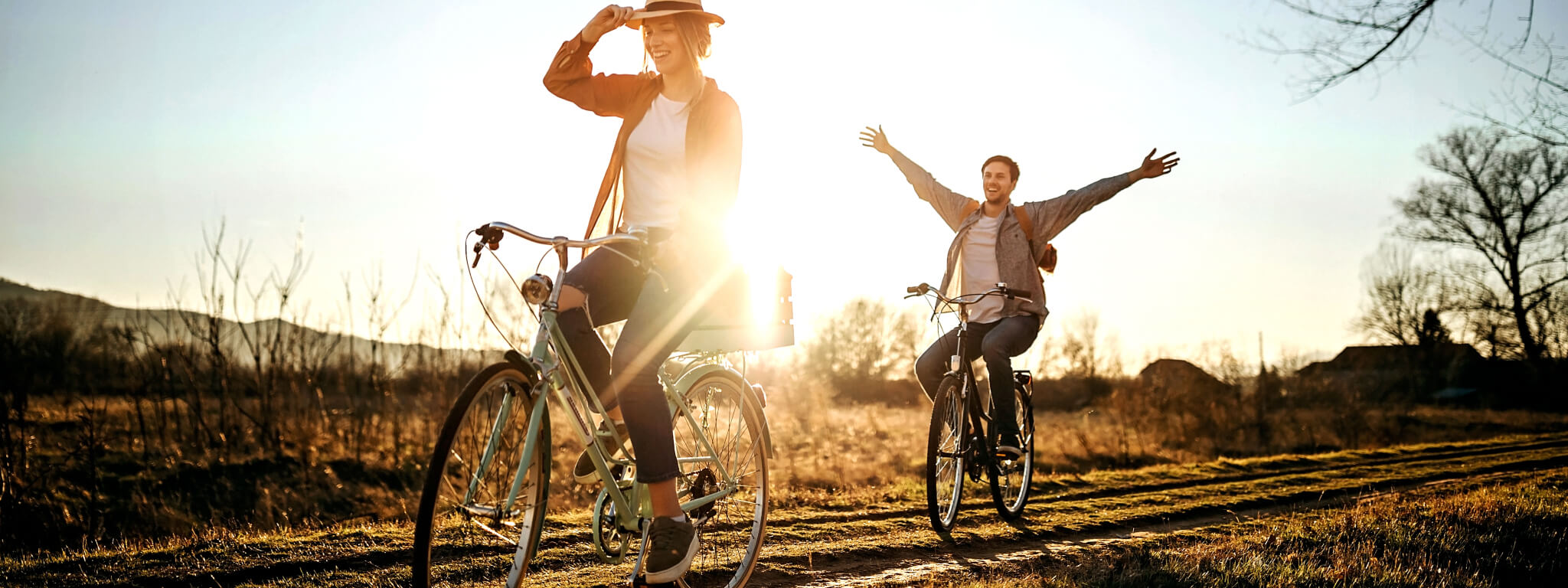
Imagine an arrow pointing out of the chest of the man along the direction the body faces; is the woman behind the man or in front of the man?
in front

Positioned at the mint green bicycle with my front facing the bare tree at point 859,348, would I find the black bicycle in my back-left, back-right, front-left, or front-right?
front-right

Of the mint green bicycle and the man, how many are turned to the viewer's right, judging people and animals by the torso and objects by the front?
0

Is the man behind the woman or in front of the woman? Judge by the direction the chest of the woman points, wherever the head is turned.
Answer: behind

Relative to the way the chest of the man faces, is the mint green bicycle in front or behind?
in front

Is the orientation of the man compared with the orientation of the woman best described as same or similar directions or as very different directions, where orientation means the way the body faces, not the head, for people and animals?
same or similar directions

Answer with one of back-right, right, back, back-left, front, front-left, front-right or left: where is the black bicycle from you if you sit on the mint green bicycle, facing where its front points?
back

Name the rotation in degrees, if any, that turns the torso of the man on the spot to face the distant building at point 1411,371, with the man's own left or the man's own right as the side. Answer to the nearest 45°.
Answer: approximately 135° to the man's own right

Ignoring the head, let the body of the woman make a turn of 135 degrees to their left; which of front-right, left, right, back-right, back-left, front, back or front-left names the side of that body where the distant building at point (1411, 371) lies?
front-left

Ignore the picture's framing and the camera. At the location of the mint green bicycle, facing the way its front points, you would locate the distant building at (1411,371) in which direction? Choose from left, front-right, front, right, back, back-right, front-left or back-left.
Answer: back

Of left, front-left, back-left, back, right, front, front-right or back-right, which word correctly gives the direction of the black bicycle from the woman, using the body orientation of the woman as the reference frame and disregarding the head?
back

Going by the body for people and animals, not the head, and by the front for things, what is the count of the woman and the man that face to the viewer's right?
0

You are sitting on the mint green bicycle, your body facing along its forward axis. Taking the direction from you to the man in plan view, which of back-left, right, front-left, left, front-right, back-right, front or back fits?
back

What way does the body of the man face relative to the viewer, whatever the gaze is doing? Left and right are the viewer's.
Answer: facing the viewer and to the left of the viewer

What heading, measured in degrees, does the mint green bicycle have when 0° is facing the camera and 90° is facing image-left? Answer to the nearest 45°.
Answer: approximately 45°

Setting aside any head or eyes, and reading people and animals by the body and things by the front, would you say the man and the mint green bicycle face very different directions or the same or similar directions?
same or similar directions
